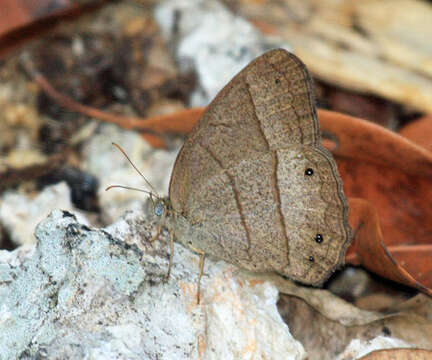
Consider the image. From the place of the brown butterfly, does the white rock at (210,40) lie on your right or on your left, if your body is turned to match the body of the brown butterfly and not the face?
on your right

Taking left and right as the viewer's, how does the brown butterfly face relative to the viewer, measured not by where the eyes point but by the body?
facing to the left of the viewer
